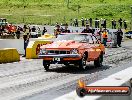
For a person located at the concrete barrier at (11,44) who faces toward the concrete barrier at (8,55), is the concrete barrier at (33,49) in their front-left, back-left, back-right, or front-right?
front-left

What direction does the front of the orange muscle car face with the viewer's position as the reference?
facing the viewer and to the left of the viewer

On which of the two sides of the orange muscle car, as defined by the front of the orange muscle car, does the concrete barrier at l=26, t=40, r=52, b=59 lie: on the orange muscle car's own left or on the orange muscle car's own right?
on the orange muscle car's own right

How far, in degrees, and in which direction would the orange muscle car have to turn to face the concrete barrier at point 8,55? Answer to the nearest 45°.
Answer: approximately 90° to its right

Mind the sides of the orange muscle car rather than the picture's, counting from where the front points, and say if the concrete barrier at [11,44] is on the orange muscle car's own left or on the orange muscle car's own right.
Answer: on the orange muscle car's own right

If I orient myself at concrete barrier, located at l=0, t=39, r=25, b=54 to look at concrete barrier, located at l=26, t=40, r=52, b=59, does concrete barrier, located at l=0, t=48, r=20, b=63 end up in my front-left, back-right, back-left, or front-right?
front-right
